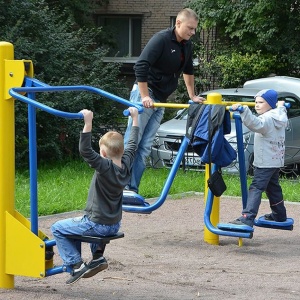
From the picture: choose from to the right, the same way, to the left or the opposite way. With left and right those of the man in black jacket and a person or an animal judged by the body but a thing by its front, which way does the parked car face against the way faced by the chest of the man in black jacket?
to the right

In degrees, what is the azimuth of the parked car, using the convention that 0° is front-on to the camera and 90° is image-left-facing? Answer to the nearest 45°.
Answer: approximately 45°

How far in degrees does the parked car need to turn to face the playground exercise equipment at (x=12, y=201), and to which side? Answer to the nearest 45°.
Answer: approximately 45° to its left

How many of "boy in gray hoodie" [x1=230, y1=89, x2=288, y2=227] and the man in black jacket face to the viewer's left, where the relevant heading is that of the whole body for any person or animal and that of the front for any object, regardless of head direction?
1

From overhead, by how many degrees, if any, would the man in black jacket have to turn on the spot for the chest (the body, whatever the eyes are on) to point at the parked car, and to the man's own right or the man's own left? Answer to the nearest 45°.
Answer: approximately 135° to the man's own left

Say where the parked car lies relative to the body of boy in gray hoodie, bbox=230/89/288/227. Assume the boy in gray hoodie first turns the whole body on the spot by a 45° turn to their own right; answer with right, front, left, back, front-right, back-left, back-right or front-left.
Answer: front-right

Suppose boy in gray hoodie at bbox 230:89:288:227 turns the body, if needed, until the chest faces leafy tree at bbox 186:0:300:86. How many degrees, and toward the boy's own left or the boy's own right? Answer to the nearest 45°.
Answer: approximately 90° to the boy's own right

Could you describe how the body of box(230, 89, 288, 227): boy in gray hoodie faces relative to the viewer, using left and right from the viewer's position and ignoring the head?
facing to the left of the viewer
